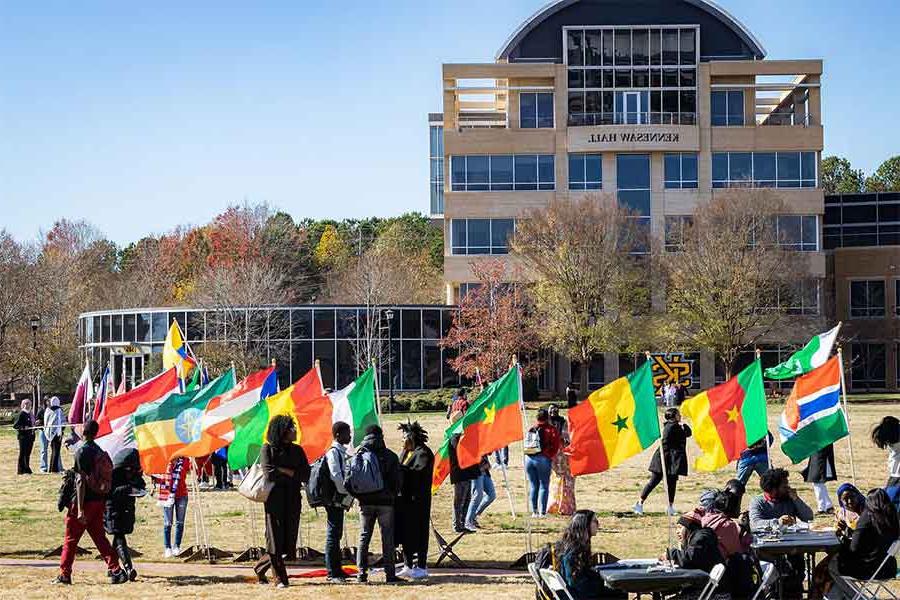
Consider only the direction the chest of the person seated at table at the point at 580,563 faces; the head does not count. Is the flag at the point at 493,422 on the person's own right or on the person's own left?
on the person's own left

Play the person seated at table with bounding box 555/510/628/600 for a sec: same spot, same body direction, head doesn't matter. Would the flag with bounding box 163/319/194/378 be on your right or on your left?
on your left

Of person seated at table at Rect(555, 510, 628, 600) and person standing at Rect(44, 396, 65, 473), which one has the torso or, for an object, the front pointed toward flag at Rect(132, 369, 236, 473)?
the person standing

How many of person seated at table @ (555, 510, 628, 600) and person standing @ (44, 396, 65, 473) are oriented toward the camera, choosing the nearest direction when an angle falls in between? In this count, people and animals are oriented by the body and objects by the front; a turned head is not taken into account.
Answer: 1

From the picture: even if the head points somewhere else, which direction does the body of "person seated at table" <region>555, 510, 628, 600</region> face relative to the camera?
to the viewer's right

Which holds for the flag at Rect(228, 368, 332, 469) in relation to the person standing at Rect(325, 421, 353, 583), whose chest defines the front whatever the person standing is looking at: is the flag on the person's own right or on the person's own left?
on the person's own left

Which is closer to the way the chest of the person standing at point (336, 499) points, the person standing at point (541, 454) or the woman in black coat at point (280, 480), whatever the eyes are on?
the person standing

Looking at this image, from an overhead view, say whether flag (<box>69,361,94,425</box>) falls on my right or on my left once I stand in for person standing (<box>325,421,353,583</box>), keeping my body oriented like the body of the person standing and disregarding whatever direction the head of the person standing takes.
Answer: on my left
